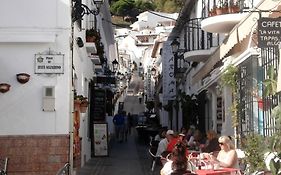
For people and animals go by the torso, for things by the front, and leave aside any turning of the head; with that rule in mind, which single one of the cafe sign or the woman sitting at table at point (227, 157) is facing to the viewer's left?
the woman sitting at table

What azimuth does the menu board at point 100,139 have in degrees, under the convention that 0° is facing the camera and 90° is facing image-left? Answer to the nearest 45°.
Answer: approximately 0°

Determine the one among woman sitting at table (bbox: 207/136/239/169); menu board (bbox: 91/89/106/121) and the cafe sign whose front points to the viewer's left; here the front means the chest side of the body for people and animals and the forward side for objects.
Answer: the woman sitting at table

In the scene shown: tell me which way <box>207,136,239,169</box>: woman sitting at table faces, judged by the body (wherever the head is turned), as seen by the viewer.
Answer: to the viewer's left
